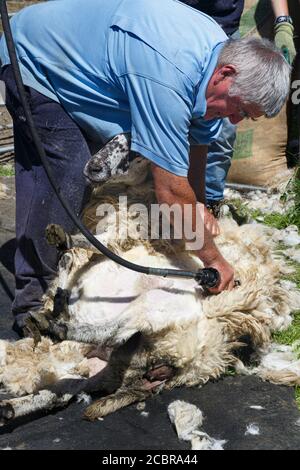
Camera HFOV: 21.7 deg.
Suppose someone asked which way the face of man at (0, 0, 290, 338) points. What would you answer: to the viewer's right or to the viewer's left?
to the viewer's right

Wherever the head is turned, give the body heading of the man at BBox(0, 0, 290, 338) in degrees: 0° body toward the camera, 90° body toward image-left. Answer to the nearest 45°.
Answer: approximately 270°

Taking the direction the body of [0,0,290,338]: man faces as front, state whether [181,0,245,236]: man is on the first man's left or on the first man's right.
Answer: on the first man's left
